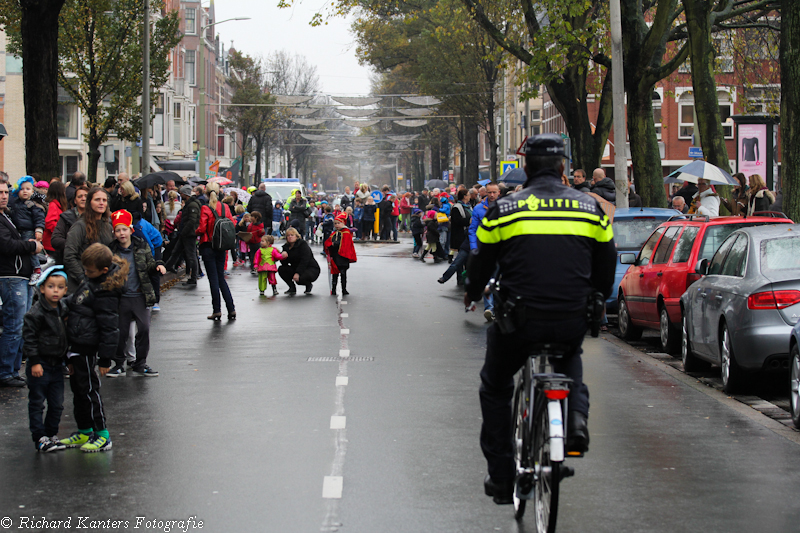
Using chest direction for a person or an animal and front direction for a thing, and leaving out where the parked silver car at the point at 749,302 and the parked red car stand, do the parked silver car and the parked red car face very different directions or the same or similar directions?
same or similar directions

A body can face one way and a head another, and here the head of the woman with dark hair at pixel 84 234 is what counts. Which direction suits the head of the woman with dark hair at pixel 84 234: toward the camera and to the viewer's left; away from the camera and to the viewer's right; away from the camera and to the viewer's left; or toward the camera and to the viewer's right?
toward the camera and to the viewer's right

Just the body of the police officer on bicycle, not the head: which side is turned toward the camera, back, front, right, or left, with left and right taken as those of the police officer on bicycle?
back

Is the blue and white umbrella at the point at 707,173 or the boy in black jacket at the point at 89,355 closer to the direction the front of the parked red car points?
the blue and white umbrella

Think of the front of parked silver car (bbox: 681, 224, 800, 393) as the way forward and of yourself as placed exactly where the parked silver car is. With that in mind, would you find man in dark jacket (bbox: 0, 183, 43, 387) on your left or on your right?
on your left

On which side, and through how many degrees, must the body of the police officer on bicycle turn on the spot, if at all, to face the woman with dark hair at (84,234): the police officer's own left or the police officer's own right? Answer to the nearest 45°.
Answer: approximately 45° to the police officer's own left

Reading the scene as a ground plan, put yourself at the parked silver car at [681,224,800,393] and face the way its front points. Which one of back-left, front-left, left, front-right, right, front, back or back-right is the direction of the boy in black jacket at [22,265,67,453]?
left

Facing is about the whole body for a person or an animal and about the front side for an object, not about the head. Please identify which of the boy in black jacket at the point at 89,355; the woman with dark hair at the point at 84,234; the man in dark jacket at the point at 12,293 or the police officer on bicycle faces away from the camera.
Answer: the police officer on bicycle

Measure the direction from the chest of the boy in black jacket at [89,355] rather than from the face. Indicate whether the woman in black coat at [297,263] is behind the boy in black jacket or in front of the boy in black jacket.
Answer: behind

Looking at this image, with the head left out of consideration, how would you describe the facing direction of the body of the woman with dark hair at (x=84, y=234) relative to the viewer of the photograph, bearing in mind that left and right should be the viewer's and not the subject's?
facing the viewer and to the right of the viewer

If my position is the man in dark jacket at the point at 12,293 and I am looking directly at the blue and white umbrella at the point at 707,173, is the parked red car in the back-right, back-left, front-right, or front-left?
front-right
